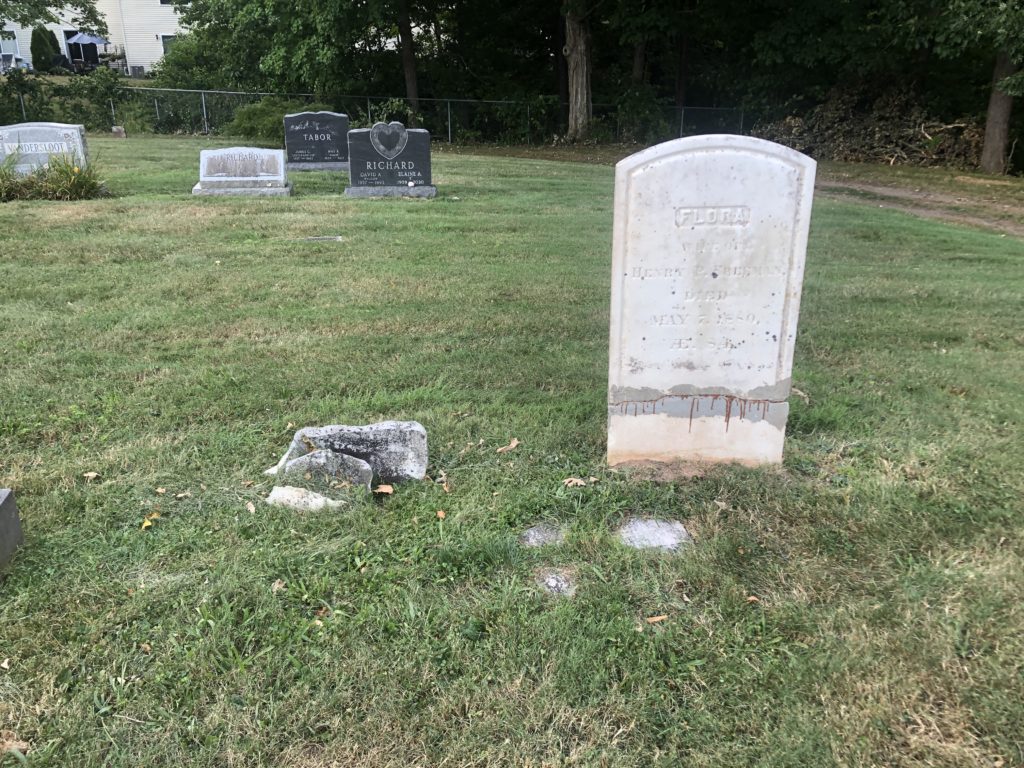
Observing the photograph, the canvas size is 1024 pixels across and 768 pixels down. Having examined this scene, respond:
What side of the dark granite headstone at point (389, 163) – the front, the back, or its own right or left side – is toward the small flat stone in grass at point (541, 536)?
front

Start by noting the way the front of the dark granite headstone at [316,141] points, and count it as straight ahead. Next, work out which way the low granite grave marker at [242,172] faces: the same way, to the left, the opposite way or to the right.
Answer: the same way

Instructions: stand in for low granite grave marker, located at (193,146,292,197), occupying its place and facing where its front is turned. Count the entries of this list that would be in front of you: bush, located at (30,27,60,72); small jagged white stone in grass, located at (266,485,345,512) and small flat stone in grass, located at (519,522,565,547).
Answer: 2

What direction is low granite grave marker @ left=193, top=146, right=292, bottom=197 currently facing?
toward the camera

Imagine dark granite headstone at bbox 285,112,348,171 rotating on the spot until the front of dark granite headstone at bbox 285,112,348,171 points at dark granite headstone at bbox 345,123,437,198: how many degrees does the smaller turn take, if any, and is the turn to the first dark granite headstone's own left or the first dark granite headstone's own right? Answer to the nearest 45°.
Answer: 0° — it already faces it

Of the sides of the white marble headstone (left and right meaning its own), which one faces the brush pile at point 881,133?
back

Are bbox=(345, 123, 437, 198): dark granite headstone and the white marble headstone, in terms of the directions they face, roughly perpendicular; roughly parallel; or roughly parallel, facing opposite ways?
roughly parallel

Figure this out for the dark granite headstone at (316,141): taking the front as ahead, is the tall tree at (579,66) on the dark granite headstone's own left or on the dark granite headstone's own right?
on the dark granite headstone's own left

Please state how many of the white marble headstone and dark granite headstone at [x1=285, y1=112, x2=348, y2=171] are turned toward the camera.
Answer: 2

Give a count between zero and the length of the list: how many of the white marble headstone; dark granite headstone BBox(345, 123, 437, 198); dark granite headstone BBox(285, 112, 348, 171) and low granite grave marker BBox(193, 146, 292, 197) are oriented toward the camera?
4

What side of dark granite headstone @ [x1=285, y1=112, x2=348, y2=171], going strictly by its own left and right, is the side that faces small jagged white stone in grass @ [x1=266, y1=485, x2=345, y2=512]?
front

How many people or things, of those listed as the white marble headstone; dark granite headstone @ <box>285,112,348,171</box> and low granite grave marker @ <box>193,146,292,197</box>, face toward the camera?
3

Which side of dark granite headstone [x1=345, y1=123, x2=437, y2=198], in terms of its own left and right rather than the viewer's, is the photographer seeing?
front

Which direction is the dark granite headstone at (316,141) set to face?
toward the camera

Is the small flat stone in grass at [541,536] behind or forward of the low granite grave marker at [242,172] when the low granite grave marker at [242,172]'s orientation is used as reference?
forward

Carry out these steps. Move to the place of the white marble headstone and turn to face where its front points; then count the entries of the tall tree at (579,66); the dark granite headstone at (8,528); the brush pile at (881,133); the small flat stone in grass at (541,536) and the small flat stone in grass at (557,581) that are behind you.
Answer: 2
